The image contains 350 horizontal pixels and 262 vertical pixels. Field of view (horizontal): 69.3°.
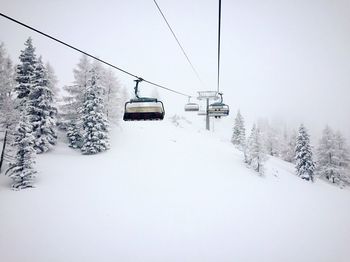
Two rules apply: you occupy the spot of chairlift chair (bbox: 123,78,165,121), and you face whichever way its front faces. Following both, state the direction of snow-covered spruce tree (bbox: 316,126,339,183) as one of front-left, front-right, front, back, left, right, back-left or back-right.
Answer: back-left

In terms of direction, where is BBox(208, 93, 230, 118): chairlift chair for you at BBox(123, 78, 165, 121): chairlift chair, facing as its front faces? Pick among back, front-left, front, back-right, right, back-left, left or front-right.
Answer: back-left

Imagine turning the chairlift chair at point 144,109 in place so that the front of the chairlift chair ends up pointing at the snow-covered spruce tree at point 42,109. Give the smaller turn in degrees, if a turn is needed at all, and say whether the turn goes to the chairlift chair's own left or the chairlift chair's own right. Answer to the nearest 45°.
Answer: approximately 135° to the chairlift chair's own right

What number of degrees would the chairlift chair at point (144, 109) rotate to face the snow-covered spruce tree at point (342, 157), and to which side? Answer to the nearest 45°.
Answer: approximately 135° to its left

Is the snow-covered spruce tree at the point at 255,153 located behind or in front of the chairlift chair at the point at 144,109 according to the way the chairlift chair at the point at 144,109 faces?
behind

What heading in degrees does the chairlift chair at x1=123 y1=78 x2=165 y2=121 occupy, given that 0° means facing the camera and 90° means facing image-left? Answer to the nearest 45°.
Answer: approximately 0°

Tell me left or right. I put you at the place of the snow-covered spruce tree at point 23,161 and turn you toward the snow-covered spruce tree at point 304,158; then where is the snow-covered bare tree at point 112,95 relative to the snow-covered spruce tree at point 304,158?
left
